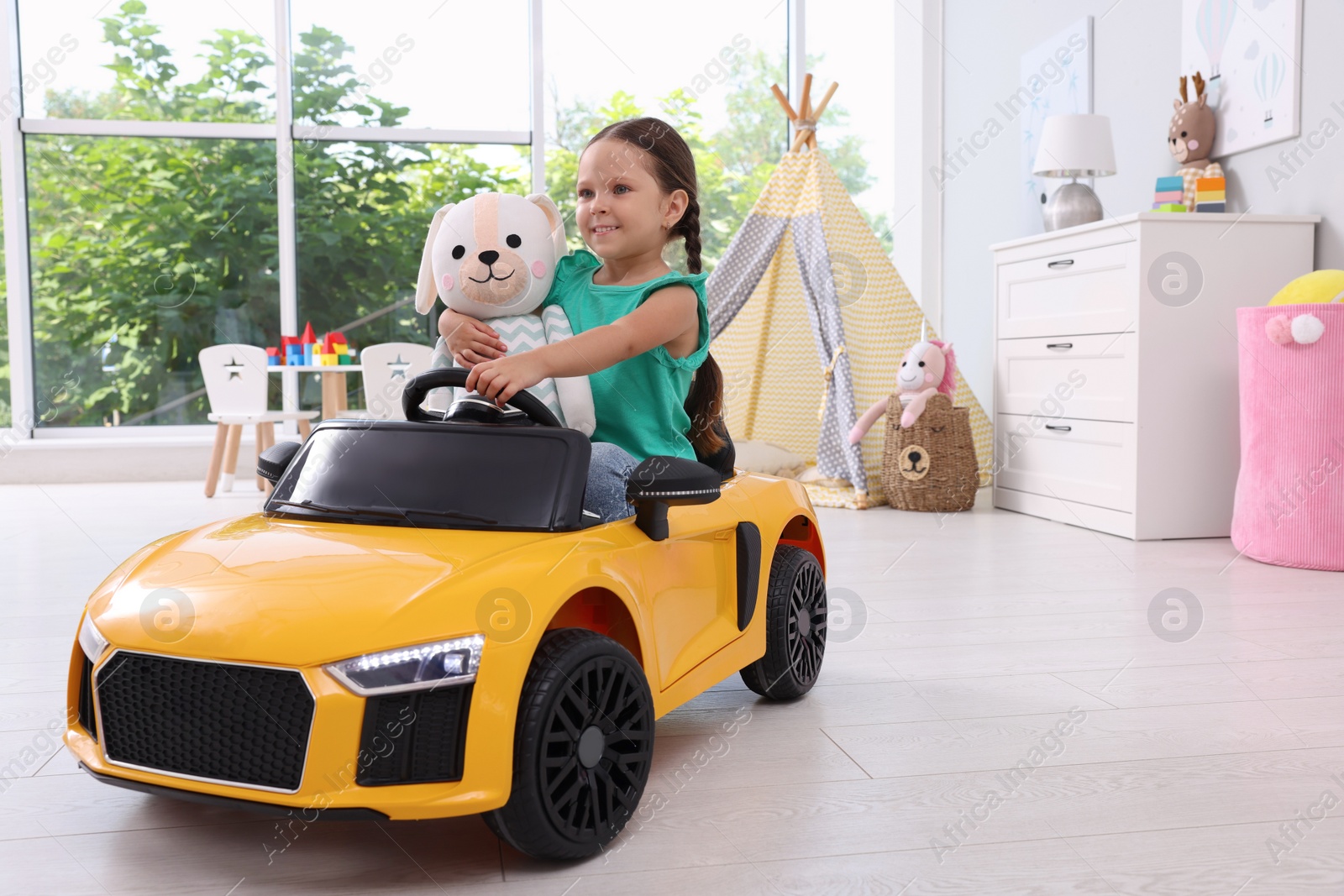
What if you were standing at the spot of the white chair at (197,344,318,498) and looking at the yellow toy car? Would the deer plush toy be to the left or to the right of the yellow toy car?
left

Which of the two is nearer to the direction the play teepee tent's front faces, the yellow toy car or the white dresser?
the yellow toy car

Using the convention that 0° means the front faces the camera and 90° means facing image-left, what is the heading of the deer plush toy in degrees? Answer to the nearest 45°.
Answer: approximately 45°

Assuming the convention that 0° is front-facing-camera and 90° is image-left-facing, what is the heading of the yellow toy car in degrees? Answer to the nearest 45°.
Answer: approximately 45°

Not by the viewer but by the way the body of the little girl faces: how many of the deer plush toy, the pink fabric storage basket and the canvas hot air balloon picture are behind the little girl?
3

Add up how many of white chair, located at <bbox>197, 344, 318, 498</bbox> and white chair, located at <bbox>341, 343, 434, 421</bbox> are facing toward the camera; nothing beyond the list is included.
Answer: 0

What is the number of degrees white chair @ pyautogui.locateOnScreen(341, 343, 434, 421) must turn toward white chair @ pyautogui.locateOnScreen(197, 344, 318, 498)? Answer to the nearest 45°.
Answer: approximately 45° to its left

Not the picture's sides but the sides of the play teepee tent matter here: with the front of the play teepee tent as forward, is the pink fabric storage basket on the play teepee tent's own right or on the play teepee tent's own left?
on the play teepee tent's own left

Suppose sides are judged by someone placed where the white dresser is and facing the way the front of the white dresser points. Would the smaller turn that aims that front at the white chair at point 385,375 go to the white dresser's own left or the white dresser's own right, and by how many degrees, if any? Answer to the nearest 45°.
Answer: approximately 45° to the white dresser's own right

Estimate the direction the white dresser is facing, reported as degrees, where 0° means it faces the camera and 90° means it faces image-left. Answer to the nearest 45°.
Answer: approximately 45°
